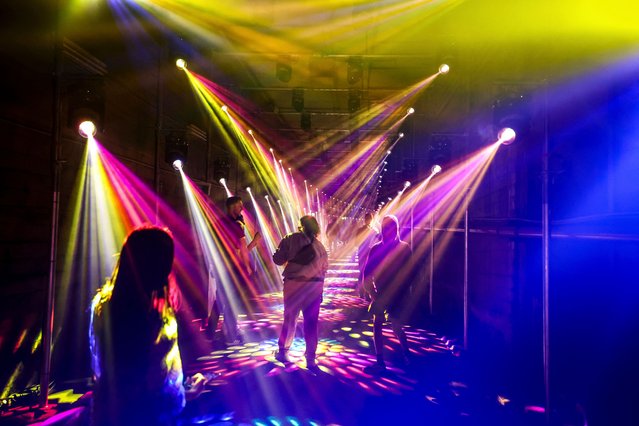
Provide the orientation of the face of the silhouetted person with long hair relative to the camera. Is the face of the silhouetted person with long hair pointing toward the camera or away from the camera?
away from the camera

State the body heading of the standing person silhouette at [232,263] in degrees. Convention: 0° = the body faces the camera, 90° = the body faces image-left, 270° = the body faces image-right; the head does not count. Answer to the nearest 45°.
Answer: approximately 270°

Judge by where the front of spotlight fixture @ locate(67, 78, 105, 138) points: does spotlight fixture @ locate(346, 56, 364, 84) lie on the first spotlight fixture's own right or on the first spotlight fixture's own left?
on the first spotlight fixture's own left
